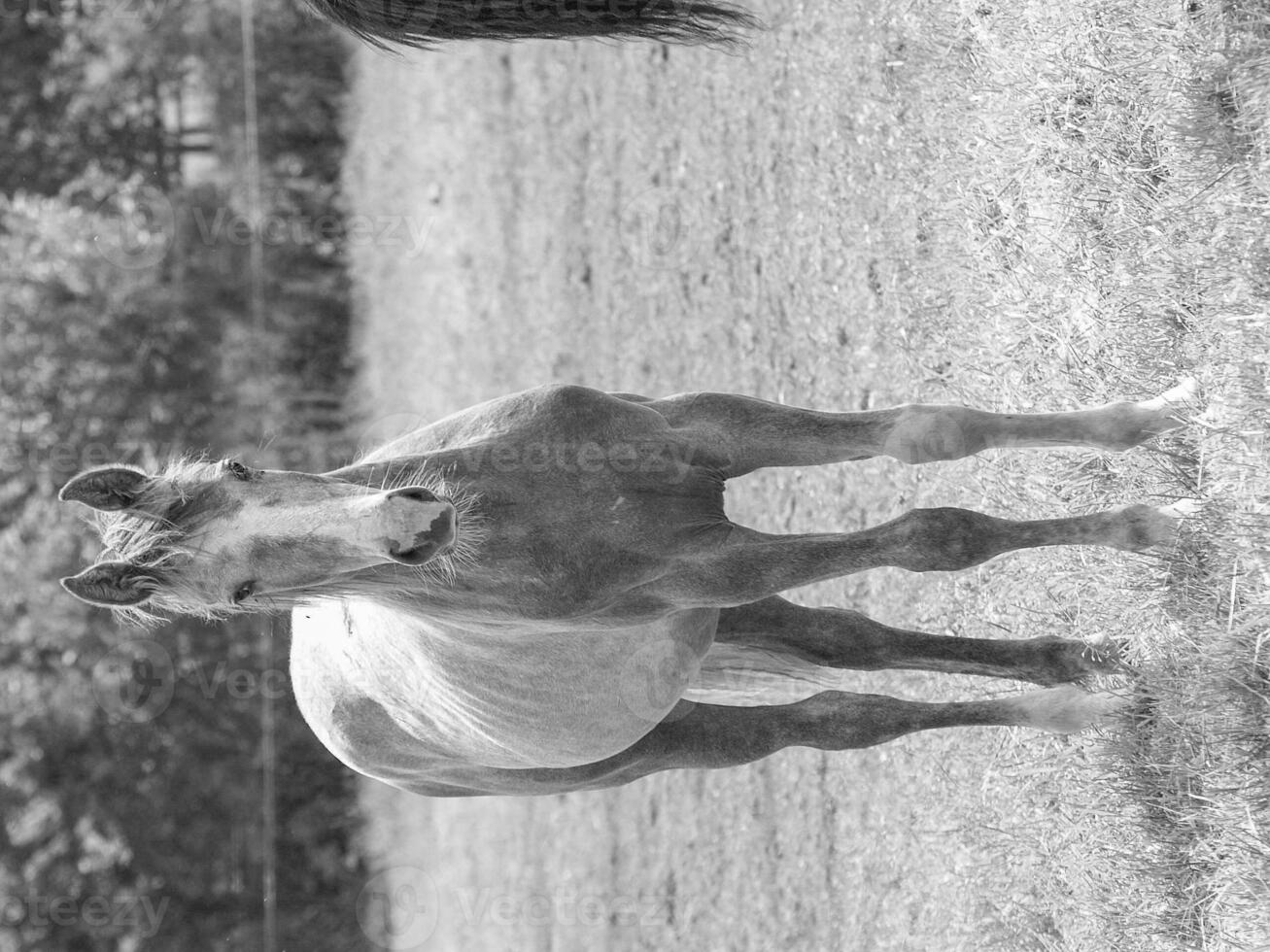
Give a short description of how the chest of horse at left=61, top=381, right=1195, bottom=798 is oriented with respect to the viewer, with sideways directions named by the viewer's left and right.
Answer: facing the viewer
